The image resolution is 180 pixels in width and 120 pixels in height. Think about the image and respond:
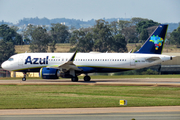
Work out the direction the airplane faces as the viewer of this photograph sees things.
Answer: facing to the left of the viewer
